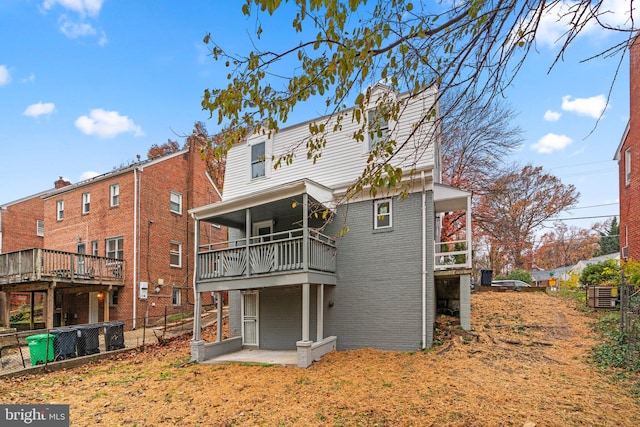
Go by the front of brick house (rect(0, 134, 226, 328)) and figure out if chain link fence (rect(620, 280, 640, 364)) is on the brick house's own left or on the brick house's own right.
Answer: on the brick house's own right

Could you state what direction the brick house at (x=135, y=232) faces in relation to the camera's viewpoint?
facing away from the viewer and to the right of the viewer

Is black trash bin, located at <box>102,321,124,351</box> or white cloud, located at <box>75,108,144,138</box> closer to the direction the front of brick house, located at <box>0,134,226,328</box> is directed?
the white cloud

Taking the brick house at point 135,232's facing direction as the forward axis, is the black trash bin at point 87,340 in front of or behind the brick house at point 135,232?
behind

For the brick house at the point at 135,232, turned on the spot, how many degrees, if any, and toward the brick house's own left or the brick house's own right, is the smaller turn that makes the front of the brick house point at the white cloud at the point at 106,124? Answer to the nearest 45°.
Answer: approximately 45° to the brick house's own left

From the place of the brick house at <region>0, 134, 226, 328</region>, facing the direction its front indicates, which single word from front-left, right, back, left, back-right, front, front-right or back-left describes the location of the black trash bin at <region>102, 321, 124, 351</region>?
back-right

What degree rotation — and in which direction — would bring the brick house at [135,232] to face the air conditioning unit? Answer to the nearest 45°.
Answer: approximately 90° to its right

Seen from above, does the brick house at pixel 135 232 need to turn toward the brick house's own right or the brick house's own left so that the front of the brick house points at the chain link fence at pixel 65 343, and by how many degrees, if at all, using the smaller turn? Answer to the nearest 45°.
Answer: approximately 135° to the brick house's own right
